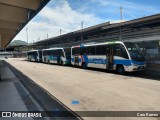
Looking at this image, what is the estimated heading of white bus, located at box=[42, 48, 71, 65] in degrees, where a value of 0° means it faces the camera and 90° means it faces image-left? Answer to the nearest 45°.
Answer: approximately 315°

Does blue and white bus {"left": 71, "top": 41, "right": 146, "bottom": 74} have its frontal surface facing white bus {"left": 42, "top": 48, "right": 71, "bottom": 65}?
no

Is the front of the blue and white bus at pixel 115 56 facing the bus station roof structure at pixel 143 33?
no

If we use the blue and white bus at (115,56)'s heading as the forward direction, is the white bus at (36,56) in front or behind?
behind

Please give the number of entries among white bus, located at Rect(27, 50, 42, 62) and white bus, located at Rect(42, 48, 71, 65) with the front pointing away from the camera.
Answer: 0

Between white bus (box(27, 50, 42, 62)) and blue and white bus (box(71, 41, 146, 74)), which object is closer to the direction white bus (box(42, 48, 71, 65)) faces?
the blue and white bus

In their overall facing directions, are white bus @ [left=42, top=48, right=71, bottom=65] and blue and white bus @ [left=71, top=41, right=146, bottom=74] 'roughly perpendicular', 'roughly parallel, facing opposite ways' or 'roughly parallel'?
roughly parallel

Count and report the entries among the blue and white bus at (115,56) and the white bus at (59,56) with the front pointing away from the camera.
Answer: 0

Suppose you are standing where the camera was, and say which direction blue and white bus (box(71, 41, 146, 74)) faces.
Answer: facing the viewer and to the right of the viewer

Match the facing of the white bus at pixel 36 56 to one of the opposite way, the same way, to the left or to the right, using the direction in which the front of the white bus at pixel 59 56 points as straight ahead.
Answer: the same way

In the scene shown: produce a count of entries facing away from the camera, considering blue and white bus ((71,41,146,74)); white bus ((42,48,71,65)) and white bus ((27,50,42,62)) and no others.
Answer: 0

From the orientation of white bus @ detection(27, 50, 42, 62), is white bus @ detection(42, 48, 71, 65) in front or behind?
in front

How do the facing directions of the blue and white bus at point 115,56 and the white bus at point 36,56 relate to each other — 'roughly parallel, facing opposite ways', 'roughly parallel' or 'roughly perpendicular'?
roughly parallel
